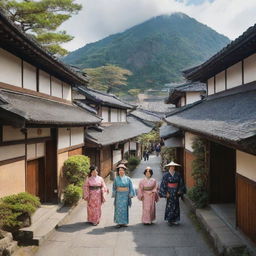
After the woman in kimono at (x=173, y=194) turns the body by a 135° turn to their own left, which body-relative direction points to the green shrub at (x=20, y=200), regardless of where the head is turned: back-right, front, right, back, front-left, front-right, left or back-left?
back

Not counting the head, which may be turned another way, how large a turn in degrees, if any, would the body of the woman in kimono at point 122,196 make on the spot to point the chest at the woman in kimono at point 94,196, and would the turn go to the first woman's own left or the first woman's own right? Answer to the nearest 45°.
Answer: approximately 90° to the first woman's own right

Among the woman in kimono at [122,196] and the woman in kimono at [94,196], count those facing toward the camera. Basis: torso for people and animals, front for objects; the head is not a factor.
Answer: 2

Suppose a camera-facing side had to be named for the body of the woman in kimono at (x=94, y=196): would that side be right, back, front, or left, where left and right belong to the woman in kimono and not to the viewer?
front

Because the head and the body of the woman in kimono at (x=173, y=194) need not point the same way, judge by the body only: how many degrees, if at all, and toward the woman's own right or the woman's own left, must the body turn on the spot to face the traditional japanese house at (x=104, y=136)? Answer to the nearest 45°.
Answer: approximately 135° to the woman's own right

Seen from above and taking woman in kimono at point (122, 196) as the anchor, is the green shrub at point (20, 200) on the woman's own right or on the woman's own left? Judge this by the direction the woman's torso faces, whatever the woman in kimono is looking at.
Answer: on the woman's own right

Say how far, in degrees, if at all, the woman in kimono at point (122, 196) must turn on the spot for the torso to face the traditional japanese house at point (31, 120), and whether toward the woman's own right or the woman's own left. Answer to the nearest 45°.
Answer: approximately 90° to the woman's own right

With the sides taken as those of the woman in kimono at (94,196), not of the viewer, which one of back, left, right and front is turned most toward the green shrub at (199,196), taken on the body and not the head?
left

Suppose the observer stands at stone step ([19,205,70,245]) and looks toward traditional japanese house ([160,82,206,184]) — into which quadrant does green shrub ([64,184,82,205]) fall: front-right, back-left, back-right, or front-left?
front-left

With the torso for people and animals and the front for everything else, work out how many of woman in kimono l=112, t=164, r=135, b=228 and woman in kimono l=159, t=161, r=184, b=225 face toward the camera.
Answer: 2

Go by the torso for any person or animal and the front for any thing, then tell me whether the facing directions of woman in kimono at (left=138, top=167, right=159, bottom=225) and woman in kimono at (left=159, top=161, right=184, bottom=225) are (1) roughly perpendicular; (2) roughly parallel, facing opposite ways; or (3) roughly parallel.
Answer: roughly parallel

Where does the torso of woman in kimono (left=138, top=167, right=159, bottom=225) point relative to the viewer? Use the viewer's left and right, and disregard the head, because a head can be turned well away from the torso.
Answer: facing the viewer

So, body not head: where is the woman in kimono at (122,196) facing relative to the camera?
toward the camera

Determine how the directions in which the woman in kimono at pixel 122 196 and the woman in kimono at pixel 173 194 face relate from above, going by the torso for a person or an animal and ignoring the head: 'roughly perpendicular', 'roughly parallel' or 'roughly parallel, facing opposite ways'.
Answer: roughly parallel

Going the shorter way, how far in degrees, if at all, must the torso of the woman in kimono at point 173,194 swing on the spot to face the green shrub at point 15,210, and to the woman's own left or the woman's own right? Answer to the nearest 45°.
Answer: approximately 45° to the woman's own right

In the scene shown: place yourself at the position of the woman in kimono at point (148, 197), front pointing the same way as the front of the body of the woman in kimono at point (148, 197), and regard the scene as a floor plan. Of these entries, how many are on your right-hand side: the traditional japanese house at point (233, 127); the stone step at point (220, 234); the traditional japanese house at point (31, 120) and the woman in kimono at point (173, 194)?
1

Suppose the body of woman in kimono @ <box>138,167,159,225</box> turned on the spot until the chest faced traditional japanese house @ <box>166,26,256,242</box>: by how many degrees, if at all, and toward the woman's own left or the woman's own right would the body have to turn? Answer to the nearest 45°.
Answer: approximately 90° to the woman's own left
